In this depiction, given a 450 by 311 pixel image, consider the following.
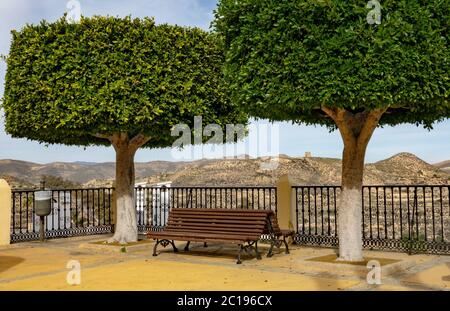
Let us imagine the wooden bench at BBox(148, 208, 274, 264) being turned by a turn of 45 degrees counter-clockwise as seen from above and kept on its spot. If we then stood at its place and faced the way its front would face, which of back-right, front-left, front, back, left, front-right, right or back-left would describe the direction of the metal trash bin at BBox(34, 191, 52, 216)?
back-right

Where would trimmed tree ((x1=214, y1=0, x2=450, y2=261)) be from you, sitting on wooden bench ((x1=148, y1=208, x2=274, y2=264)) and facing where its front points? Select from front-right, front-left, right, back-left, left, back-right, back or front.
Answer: left

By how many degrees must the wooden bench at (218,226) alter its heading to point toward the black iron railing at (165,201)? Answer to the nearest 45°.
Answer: approximately 135° to its right

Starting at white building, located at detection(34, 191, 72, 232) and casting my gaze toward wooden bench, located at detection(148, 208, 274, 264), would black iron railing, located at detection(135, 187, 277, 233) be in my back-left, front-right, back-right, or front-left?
front-left

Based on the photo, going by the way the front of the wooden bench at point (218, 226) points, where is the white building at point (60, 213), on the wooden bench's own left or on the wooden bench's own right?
on the wooden bench's own right

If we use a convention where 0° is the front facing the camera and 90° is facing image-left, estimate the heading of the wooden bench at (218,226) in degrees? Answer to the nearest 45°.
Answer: approximately 45°

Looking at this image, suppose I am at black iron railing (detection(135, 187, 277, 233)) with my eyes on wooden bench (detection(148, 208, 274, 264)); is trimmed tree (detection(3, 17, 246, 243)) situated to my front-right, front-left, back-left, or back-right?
front-right
